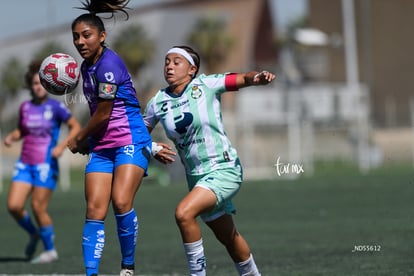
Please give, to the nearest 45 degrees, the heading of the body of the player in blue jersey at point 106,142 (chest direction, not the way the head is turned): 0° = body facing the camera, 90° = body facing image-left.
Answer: approximately 45°

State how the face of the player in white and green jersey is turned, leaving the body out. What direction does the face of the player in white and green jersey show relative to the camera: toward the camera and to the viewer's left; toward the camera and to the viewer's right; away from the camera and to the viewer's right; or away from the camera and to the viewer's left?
toward the camera and to the viewer's left

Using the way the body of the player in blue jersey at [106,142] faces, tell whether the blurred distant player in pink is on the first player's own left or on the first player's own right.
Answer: on the first player's own right

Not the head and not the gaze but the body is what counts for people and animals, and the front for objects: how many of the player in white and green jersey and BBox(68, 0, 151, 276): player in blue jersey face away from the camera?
0

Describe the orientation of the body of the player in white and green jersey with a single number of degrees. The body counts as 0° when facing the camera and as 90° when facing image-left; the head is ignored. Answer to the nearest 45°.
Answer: approximately 45°

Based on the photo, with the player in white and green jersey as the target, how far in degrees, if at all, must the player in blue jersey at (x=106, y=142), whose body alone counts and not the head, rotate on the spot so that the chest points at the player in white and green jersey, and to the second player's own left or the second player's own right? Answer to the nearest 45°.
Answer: approximately 135° to the second player's own left
